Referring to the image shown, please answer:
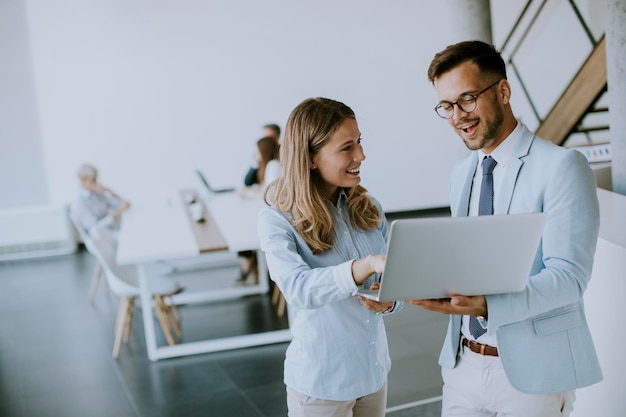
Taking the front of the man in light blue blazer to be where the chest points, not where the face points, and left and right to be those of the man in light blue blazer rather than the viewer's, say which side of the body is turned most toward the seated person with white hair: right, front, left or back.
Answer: right

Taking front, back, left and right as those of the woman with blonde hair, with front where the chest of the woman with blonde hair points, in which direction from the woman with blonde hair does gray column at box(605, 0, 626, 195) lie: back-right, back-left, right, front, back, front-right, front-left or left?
left

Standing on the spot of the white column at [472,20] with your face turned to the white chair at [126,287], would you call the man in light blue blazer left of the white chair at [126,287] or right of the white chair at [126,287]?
left

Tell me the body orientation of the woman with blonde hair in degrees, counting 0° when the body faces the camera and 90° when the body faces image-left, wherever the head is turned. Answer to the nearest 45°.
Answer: approximately 315°

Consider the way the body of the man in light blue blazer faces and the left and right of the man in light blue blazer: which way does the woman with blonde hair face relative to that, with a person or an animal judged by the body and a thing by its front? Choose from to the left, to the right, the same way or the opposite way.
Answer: to the left

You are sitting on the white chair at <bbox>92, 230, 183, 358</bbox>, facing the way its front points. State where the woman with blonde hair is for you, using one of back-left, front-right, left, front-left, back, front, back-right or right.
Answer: right

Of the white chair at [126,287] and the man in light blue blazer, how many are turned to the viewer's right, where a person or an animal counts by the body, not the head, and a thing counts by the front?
1

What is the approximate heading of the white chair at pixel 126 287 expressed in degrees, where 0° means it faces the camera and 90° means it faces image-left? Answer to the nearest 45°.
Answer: approximately 270°

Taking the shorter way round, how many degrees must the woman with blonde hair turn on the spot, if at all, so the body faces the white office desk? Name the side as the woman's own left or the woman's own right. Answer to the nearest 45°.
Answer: approximately 135° to the woman's own left

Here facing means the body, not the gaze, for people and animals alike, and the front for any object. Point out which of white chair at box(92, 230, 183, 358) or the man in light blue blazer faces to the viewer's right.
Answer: the white chair

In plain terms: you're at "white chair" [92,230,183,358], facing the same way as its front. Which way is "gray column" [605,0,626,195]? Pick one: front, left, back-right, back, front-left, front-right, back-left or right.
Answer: front-right

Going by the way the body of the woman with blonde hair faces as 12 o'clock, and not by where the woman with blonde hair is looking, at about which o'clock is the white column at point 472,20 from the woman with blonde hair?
The white column is roughly at 8 o'clock from the woman with blonde hair.
